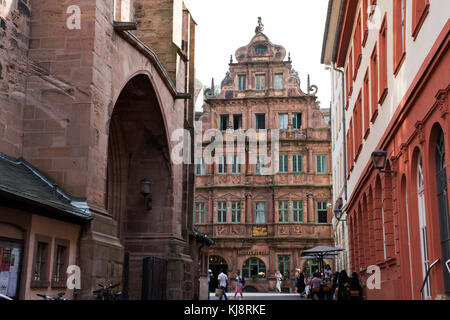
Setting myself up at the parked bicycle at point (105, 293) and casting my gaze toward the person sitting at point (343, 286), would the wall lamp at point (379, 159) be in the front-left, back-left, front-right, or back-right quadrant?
front-right

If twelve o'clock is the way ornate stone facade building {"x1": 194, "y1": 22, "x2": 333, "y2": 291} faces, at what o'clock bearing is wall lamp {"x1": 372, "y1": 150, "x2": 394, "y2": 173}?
The wall lamp is roughly at 12 o'clock from the ornate stone facade building.

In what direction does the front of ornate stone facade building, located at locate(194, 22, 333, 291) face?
toward the camera

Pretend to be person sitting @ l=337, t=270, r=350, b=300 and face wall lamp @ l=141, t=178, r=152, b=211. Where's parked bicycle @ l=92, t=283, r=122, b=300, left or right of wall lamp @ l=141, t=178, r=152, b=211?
left

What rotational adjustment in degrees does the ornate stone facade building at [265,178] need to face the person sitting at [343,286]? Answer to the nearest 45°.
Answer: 0° — it already faces them

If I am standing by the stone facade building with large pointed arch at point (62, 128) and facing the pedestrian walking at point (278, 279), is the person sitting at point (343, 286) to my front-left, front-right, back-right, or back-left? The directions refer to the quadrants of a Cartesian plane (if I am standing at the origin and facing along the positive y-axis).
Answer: front-right

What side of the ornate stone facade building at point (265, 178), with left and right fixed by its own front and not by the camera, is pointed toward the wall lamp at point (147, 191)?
front

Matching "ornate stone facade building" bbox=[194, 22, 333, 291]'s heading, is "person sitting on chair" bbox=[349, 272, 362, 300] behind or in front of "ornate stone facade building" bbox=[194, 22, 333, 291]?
in front

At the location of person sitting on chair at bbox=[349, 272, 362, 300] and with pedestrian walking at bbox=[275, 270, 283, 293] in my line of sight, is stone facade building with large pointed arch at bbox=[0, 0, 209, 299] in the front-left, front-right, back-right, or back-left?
back-left

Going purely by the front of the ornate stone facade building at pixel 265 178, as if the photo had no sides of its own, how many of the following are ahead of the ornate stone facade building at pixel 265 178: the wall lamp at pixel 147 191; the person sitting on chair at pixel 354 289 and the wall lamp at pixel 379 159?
3

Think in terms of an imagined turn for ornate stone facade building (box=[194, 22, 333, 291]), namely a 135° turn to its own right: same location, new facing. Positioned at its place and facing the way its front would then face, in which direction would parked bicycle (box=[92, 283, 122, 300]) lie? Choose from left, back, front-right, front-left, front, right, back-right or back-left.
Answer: back-left

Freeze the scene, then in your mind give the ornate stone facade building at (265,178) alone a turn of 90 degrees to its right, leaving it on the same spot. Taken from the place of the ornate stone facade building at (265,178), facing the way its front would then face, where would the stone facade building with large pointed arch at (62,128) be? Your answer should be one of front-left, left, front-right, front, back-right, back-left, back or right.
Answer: left
